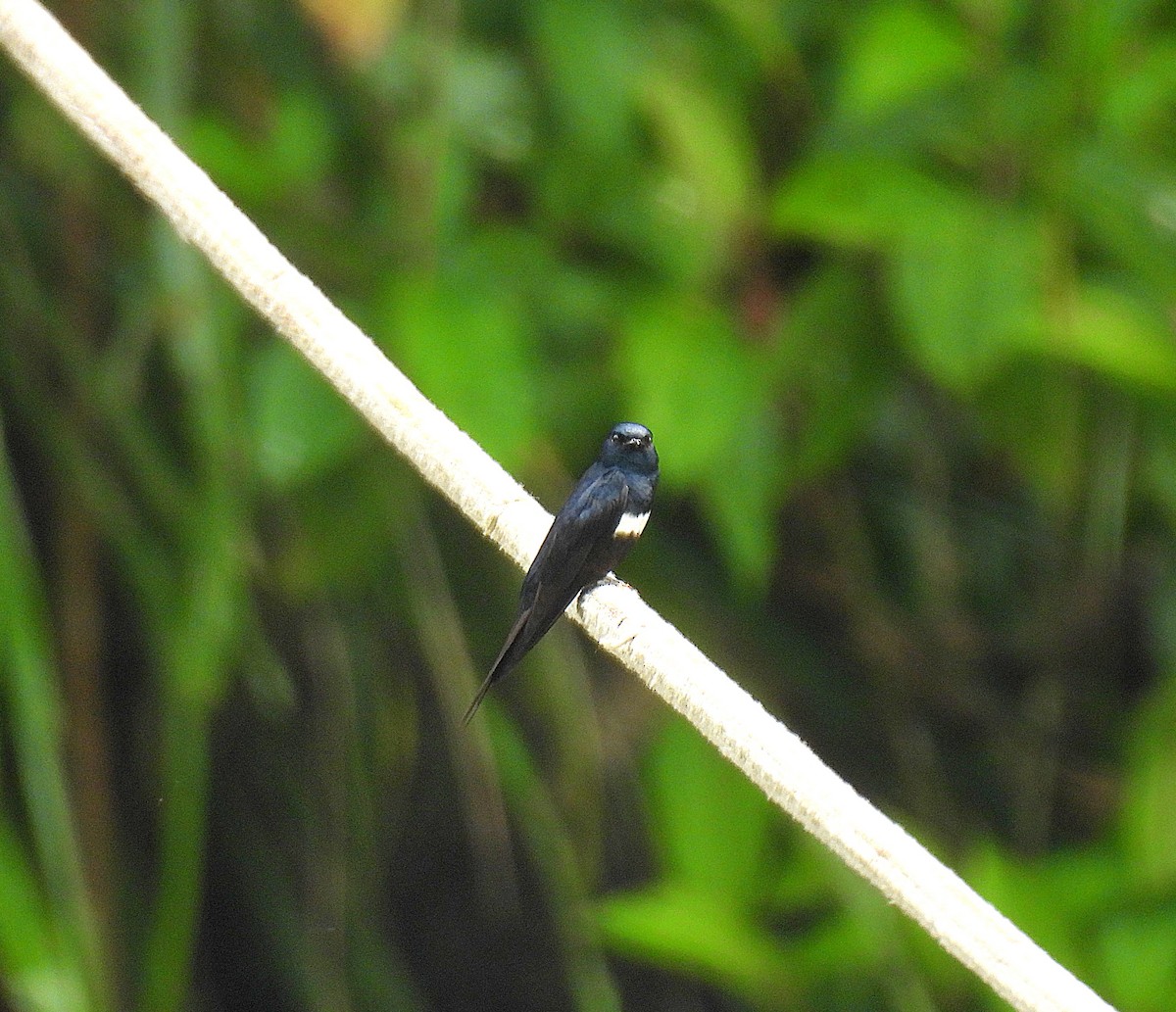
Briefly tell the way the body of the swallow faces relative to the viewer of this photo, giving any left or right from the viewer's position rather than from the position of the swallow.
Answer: facing to the right of the viewer
